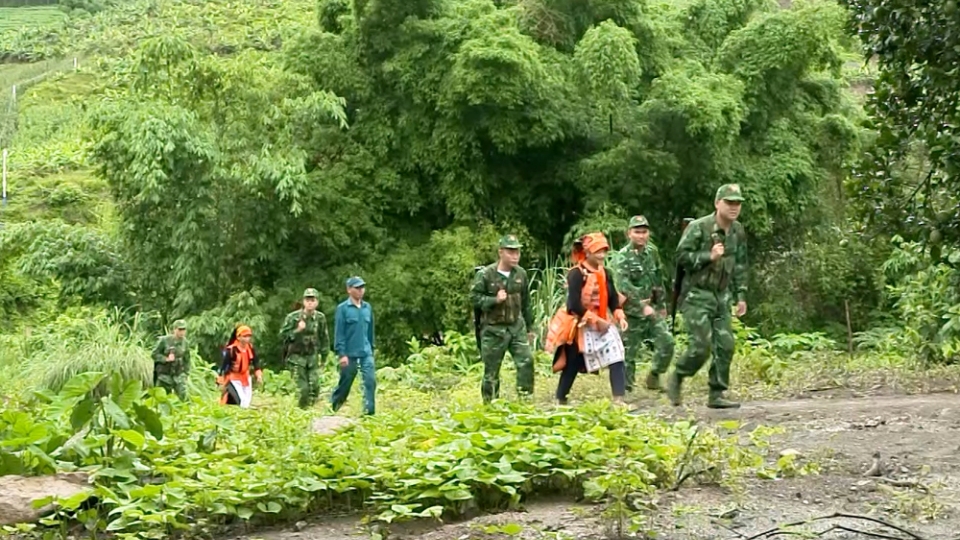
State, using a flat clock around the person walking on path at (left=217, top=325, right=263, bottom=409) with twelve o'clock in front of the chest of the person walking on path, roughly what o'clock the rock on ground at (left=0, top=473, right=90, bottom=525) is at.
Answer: The rock on ground is roughly at 2 o'clock from the person walking on path.

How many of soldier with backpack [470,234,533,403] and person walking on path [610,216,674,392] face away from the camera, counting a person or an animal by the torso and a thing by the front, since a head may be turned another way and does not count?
0

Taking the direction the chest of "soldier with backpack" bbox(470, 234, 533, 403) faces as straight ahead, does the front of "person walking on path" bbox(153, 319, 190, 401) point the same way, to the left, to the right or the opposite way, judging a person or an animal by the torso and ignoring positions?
the same way

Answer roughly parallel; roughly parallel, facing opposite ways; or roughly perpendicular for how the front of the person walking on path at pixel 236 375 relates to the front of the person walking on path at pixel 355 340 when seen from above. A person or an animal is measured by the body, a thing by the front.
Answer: roughly parallel

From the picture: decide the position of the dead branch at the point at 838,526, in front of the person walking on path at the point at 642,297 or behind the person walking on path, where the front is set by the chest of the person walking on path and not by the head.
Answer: in front

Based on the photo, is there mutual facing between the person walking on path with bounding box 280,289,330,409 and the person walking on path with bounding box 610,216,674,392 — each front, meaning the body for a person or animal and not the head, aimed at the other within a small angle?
no

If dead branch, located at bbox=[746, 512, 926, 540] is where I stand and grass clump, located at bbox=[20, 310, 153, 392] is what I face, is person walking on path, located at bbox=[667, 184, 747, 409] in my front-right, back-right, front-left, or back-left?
front-right

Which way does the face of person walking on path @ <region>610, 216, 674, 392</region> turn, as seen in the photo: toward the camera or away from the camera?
toward the camera

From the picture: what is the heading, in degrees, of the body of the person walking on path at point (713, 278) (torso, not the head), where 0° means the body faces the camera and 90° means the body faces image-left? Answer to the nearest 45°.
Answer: approximately 315°

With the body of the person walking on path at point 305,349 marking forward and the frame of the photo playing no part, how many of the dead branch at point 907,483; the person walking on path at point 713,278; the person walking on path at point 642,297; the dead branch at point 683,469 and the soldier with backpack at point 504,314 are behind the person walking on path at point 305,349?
0

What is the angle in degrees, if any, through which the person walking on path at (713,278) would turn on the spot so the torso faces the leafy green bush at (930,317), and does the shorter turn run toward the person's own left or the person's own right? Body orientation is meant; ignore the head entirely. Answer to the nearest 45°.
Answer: approximately 90° to the person's own left

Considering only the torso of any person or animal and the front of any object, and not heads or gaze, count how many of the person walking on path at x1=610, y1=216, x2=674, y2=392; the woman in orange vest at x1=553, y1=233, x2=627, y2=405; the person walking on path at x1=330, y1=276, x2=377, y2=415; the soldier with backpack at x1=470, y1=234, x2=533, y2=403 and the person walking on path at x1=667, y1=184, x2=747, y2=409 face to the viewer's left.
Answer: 0

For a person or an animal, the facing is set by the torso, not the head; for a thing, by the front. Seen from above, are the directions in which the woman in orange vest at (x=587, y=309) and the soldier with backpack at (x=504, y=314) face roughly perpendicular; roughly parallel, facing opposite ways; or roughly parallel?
roughly parallel

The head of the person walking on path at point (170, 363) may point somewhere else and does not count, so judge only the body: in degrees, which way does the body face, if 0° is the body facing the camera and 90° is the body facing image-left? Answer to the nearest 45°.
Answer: approximately 315°
